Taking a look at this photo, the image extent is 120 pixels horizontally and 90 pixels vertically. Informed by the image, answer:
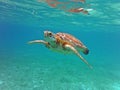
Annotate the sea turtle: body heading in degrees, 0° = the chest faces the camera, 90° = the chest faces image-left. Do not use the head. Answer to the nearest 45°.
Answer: approximately 45°
